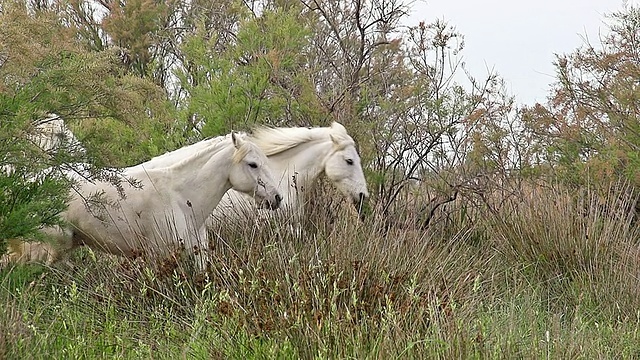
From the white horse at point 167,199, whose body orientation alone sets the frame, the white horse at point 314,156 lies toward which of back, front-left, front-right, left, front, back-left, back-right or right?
front-left

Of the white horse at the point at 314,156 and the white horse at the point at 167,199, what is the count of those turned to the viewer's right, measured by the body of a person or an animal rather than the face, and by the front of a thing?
2

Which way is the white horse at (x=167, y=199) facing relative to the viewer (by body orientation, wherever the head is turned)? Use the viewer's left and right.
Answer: facing to the right of the viewer

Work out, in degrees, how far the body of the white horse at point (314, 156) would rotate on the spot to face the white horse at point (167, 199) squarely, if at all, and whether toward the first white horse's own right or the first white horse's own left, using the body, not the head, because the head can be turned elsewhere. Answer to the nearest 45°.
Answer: approximately 135° to the first white horse's own right
